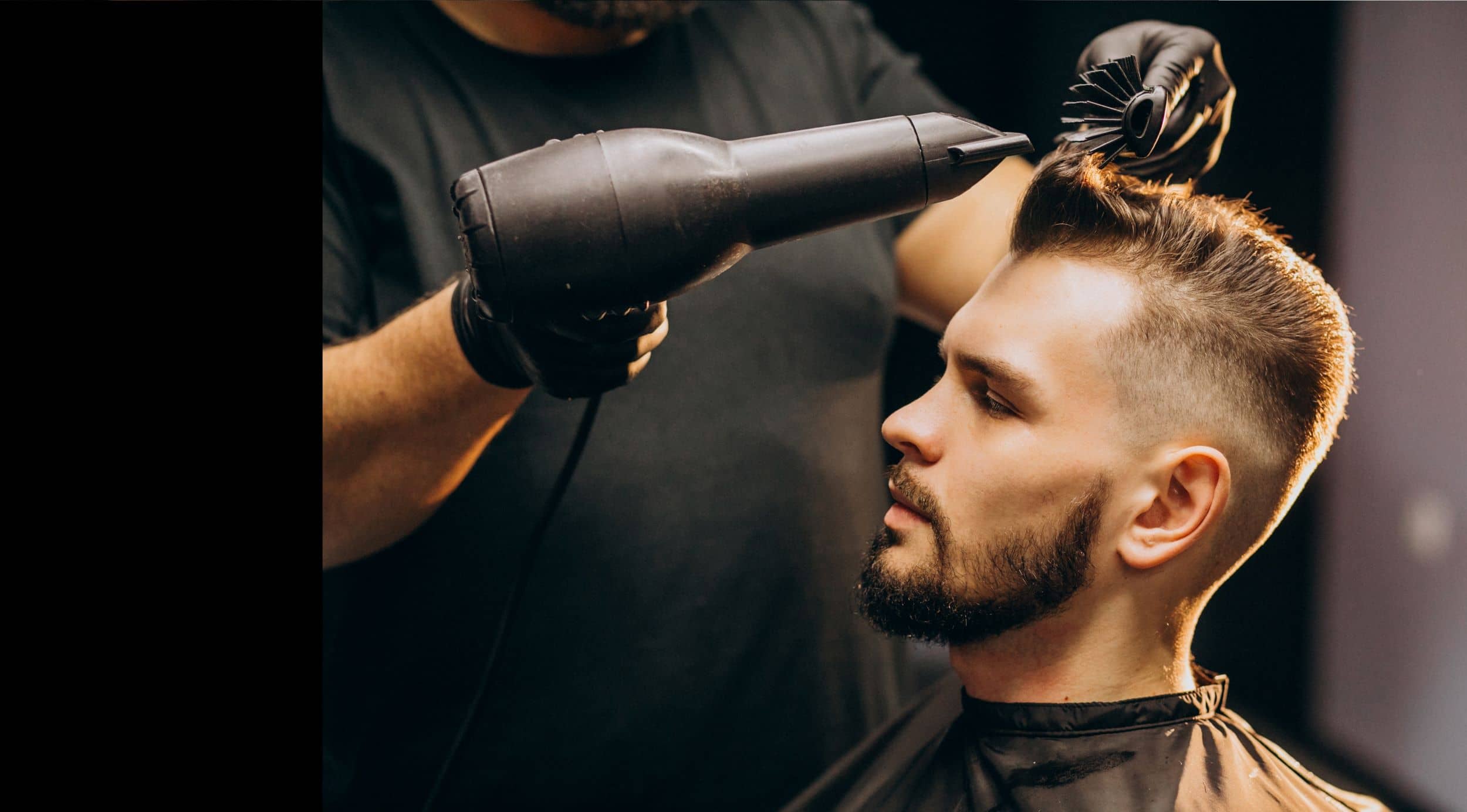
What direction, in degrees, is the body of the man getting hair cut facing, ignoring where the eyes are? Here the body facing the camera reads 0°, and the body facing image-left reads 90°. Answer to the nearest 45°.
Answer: approximately 90°
